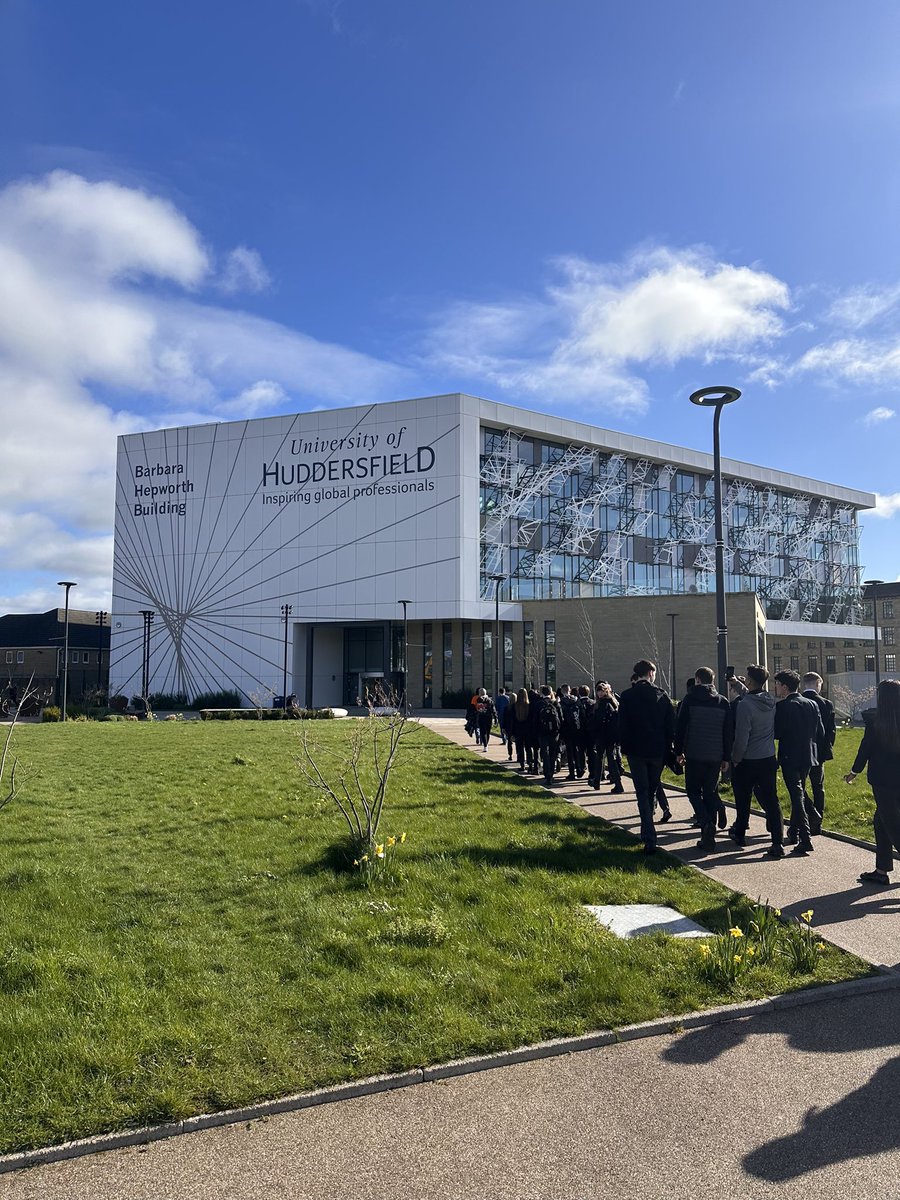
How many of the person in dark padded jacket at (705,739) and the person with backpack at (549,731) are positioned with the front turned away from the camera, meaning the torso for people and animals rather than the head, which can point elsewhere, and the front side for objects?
2

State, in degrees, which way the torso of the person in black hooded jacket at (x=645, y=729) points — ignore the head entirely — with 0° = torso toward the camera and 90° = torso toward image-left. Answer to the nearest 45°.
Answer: approximately 180°

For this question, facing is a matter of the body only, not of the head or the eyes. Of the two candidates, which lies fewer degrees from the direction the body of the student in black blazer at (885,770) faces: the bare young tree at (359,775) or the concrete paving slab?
the bare young tree

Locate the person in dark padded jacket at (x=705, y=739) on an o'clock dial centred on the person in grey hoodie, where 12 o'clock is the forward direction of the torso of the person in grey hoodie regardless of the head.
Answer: The person in dark padded jacket is roughly at 11 o'clock from the person in grey hoodie.

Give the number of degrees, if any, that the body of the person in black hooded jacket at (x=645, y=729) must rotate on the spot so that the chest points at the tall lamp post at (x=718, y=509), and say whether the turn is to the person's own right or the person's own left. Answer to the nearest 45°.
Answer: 0° — they already face it

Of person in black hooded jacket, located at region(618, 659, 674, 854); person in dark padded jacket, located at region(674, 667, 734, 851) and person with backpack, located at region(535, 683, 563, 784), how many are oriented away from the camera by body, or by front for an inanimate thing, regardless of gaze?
3

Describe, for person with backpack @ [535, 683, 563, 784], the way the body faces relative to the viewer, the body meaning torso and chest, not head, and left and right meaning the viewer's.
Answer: facing away from the viewer

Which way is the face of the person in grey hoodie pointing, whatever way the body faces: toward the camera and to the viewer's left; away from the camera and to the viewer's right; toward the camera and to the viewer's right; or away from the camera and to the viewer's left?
away from the camera and to the viewer's left

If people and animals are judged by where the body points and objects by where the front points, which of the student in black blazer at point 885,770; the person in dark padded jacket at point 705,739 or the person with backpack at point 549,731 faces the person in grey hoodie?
the student in black blazer

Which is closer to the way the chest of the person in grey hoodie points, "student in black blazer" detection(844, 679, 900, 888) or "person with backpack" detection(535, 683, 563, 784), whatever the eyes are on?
the person with backpack

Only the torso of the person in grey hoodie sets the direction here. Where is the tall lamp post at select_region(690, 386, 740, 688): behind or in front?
in front

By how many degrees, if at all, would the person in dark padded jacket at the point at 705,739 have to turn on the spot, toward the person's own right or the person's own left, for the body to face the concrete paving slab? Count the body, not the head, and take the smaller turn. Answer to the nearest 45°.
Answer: approximately 180°

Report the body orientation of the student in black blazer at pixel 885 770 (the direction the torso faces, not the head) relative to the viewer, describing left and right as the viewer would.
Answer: facing away from the viewer and to the left of the viewer

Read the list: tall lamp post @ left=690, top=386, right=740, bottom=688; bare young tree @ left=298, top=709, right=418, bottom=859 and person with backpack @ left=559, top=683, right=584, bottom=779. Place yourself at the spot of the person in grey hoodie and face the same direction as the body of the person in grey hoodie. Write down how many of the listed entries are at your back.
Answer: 0

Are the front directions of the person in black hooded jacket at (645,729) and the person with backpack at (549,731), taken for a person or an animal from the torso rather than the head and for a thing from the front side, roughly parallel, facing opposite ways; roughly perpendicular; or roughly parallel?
roughly parallel

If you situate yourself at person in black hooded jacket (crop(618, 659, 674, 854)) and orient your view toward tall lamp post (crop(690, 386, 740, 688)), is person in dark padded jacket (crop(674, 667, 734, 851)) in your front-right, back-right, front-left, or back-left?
front-right

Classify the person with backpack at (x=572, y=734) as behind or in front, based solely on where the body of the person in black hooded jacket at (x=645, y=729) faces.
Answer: in front

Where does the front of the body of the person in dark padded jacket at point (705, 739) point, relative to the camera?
away from the camera

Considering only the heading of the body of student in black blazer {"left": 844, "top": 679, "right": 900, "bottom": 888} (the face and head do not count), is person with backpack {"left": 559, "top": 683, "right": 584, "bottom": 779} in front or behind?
in front

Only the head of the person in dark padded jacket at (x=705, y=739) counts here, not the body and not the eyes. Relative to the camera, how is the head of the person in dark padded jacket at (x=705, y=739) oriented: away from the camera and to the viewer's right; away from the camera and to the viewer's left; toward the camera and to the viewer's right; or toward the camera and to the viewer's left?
away from the camera and to the viewer's left
